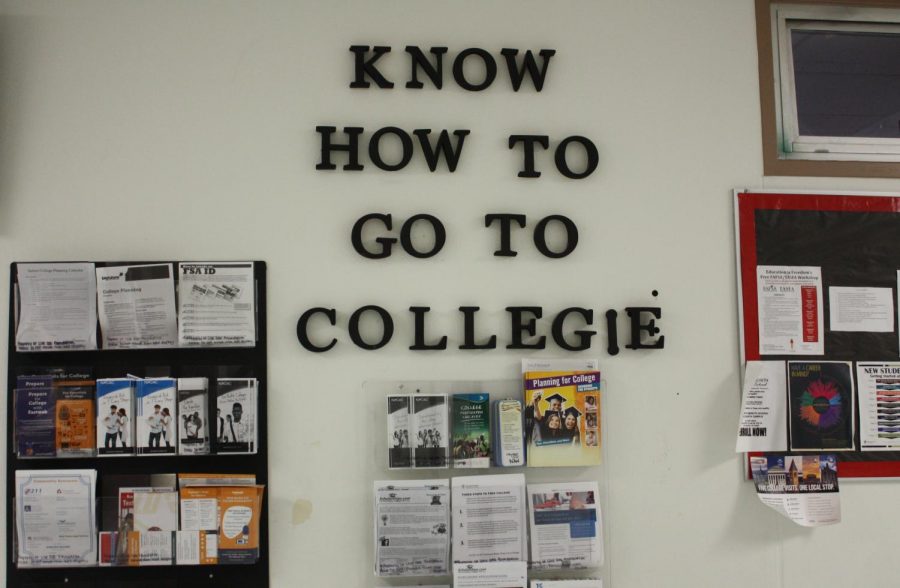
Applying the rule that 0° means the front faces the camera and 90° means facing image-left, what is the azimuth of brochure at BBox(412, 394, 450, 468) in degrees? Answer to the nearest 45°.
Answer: approximately 0°

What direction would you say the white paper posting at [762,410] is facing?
toward the camera

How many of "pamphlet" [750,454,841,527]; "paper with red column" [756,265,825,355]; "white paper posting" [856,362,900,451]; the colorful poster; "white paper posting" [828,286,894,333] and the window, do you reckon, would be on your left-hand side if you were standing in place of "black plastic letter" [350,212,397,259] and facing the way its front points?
6

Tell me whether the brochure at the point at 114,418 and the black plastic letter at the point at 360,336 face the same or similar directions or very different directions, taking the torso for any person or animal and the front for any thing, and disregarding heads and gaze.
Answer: same or similar directions

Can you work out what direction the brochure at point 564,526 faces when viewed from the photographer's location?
facing the viewer

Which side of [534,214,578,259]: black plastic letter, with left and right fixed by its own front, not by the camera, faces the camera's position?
front

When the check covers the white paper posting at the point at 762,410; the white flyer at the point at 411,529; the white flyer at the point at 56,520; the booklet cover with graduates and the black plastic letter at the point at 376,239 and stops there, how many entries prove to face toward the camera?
5

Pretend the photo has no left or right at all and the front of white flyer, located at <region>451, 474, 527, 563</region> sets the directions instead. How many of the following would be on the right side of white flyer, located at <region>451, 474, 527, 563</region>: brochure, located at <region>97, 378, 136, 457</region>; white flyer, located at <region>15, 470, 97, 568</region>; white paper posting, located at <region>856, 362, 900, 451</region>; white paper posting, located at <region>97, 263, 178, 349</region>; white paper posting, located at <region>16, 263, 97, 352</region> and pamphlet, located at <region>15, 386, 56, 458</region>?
5

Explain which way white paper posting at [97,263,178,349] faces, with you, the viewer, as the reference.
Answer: facing the viewer

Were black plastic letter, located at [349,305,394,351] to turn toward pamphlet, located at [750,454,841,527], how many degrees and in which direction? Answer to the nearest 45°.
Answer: approximately 90° to its left

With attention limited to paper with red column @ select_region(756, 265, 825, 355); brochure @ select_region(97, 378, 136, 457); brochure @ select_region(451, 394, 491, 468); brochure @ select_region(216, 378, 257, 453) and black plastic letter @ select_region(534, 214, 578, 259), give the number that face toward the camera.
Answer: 5

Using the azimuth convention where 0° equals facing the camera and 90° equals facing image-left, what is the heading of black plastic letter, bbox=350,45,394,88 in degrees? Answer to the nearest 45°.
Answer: approximately 0°

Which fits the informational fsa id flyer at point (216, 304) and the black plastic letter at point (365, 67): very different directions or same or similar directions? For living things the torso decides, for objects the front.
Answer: same or similar directions
